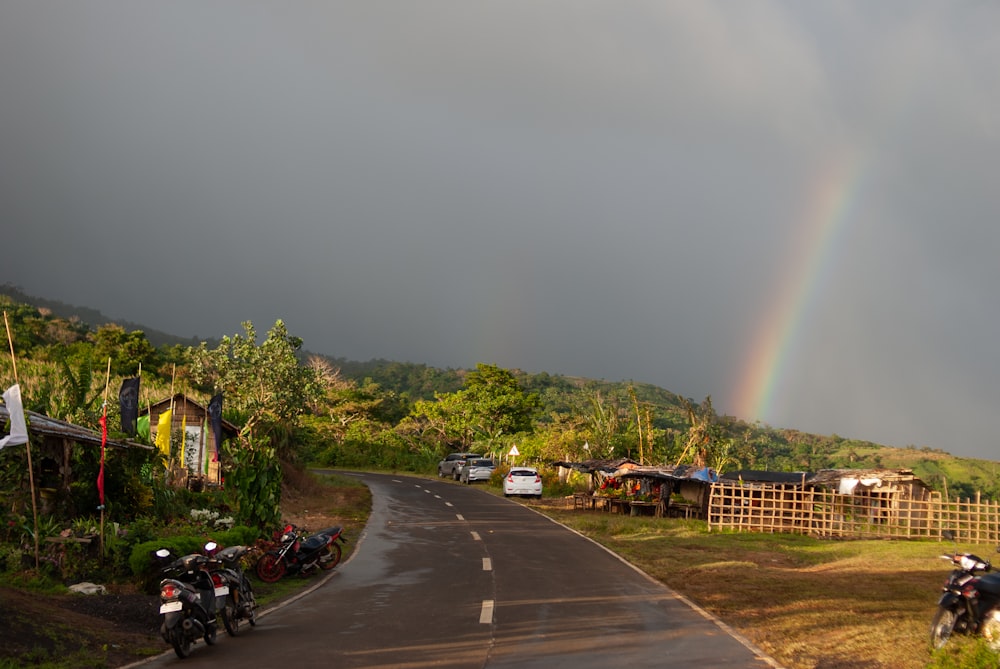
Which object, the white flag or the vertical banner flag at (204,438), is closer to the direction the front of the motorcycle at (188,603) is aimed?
the vertical banner flag

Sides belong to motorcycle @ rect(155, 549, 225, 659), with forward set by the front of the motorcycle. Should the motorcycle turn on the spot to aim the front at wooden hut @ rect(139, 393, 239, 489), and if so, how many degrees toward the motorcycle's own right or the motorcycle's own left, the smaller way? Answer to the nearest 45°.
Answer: approximately 45° to the motorcycle's own left

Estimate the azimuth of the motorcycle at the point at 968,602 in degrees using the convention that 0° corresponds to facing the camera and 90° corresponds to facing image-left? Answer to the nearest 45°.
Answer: approximately 45°

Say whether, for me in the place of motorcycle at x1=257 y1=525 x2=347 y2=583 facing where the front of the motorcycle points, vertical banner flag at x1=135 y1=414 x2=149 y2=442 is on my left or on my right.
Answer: on my right

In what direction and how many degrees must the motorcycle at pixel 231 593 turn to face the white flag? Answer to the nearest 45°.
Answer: approximately 90° to its left

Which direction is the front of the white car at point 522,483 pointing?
away from the camera

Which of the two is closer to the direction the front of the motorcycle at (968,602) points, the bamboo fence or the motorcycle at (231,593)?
the motorcycle

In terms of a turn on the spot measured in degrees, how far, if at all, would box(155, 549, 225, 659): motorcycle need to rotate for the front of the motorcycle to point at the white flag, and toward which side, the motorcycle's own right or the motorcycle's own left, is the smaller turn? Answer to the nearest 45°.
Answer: approximately 90° to the motorcycle's own left
